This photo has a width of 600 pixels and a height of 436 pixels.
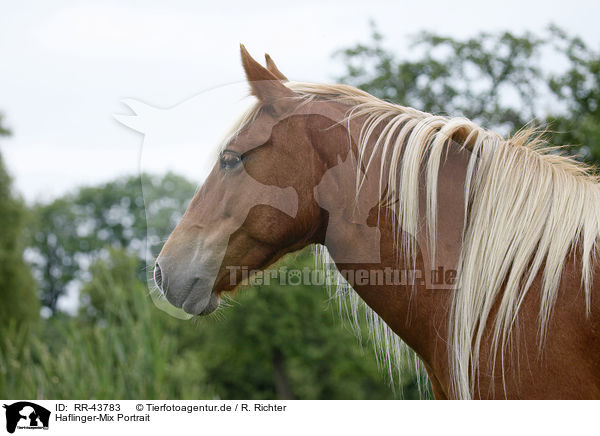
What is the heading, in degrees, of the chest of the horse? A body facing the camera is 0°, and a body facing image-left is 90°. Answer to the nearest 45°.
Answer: approximately 90°
